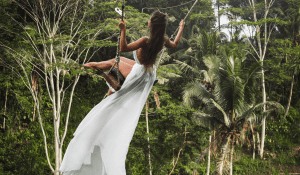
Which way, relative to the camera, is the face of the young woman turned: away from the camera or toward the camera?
away from the camera

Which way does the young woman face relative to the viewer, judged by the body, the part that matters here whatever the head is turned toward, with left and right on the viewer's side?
facing away from the viewer and to the left of the viewer

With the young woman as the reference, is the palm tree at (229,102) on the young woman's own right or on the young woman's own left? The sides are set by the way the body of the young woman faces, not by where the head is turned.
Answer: on the young woman's own right
